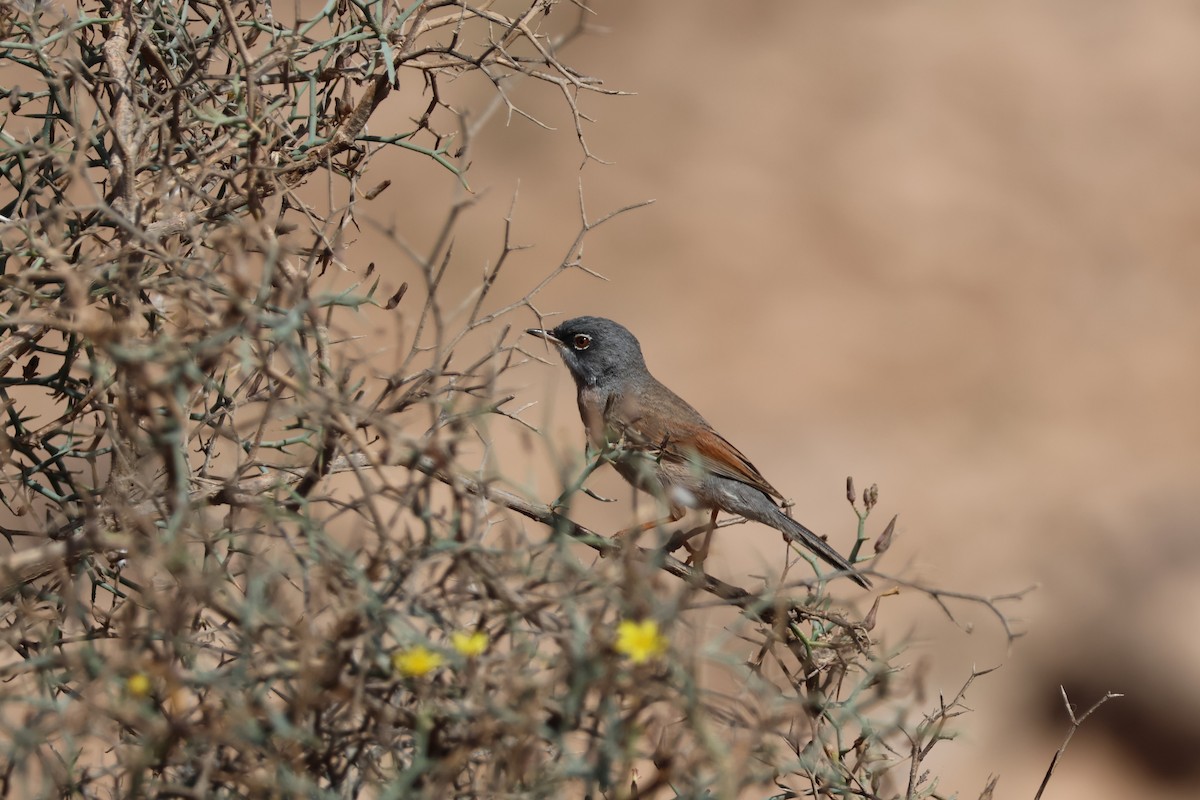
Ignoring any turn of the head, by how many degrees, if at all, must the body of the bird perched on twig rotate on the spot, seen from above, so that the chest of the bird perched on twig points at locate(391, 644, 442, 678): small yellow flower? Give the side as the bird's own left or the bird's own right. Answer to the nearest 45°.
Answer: approximately 90° to the bird's own left

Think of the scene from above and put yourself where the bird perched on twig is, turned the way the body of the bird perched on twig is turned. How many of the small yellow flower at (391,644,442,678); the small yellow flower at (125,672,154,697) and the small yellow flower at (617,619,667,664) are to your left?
3

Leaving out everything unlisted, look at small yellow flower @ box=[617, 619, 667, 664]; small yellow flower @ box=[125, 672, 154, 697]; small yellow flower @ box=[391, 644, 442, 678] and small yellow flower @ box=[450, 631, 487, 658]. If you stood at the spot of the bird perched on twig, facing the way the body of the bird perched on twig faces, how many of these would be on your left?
4

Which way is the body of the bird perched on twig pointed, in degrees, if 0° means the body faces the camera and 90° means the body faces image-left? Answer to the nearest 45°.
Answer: approximately 90°

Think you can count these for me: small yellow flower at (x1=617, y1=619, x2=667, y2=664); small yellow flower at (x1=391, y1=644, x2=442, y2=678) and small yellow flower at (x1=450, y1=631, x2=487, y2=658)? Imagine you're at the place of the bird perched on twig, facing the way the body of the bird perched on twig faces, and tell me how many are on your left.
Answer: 3

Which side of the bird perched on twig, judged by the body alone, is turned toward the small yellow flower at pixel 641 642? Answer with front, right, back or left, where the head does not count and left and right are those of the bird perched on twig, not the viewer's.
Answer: left

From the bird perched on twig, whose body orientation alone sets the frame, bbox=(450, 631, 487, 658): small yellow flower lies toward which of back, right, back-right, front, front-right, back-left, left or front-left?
left
